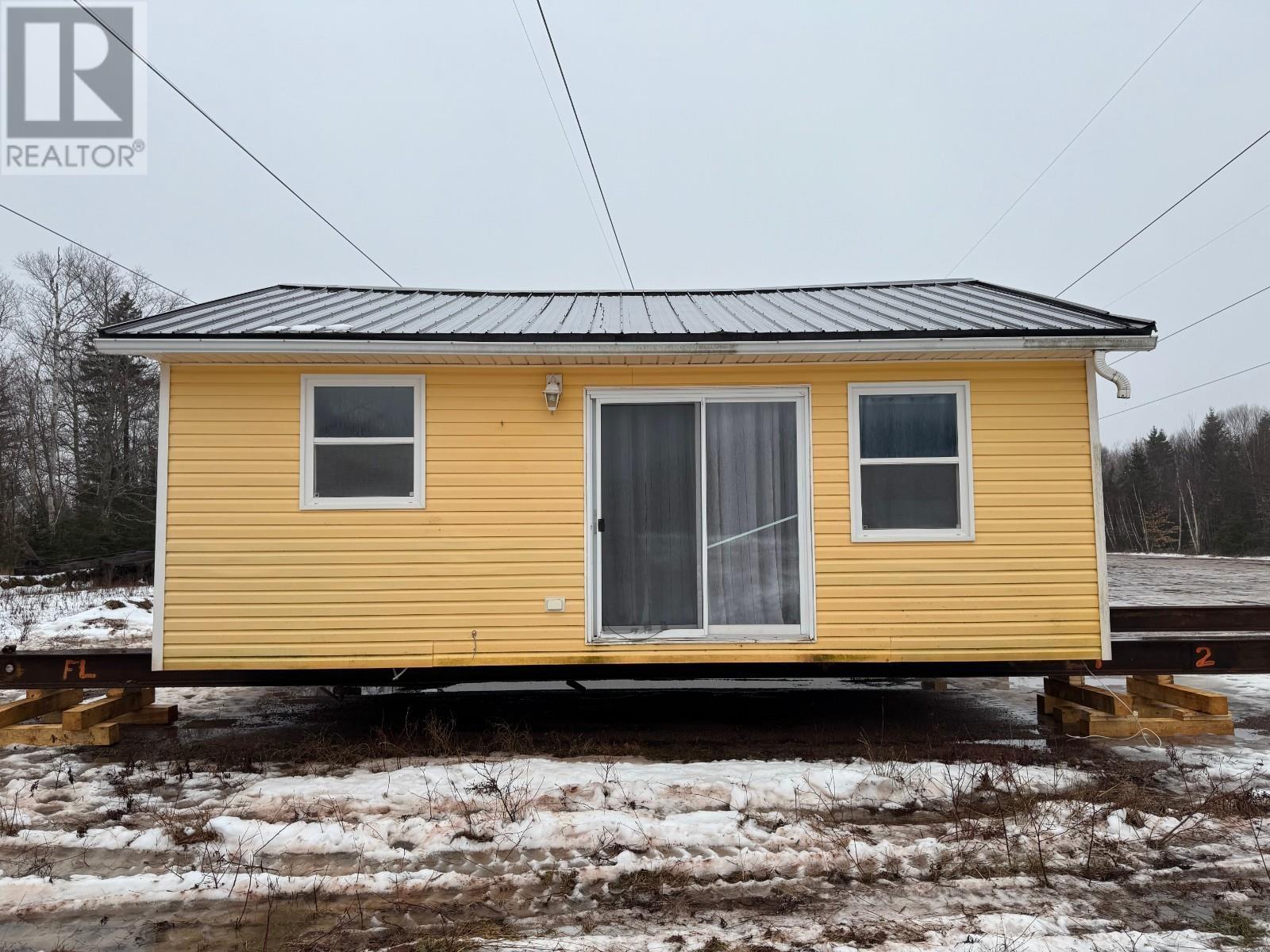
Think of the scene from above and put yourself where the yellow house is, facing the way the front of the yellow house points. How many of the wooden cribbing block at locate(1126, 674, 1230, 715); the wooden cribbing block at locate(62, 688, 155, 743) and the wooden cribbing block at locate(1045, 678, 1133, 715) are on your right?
1

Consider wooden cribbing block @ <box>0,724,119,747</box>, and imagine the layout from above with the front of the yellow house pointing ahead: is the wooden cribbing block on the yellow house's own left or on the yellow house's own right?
on the yellow house's own right

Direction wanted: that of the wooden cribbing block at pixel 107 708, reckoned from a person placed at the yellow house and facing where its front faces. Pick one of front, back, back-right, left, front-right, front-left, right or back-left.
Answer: right

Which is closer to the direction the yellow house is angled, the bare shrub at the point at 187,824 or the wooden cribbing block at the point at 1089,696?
the bare shrub

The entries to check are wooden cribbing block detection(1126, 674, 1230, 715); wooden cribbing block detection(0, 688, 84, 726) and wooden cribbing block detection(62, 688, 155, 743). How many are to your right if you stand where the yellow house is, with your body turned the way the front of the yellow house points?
2

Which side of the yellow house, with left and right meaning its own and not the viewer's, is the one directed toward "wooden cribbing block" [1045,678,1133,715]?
left

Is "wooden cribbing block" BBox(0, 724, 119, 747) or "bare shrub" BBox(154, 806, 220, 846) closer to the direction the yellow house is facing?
the bare shrub

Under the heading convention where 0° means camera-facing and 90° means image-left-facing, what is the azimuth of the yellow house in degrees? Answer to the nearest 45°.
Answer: approximately 0°

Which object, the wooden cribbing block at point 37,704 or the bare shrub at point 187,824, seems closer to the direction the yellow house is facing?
the bare shrub

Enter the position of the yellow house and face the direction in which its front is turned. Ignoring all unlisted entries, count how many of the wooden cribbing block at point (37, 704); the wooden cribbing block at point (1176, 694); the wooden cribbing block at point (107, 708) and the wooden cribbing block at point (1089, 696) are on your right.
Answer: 2

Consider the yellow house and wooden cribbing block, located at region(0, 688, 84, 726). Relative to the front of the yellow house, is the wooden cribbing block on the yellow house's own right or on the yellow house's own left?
on the yellow house's own right

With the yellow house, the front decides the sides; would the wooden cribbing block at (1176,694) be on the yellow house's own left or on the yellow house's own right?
on the yellow house's own left

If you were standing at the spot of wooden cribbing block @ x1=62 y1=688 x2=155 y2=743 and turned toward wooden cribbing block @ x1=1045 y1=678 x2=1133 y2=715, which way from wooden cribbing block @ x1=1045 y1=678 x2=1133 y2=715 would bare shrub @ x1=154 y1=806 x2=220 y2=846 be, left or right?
right

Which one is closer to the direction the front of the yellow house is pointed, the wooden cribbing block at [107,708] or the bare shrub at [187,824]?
the bare shrub
